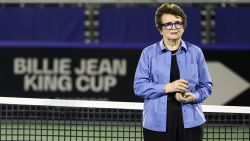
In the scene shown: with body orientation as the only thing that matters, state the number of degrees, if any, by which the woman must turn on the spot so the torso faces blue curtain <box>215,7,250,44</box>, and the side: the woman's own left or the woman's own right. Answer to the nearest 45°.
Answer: approximately 180°

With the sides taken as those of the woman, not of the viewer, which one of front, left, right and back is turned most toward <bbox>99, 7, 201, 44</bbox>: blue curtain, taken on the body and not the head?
back

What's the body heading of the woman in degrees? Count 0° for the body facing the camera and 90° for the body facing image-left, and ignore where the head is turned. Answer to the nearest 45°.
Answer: approximately 0°
